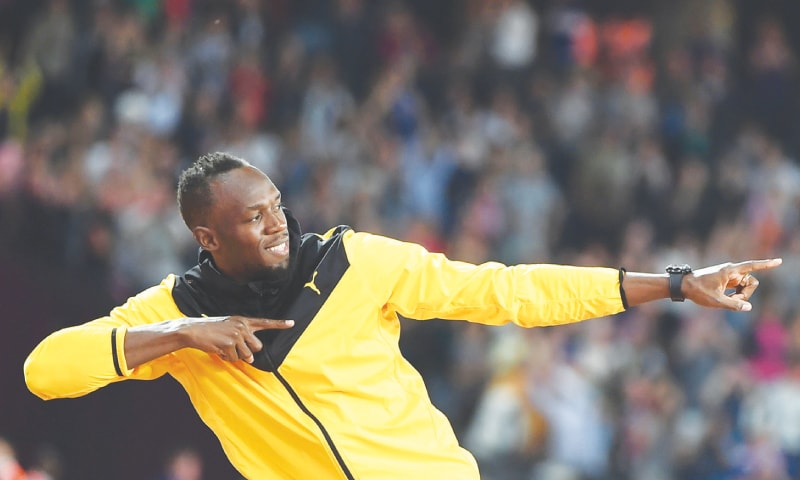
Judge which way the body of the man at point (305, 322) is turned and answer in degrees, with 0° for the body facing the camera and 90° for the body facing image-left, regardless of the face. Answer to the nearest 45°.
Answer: approximately 0°

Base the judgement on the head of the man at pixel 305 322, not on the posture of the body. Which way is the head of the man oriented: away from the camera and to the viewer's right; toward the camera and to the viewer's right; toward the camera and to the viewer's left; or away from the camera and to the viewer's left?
toward the camera and to the viewer's right
